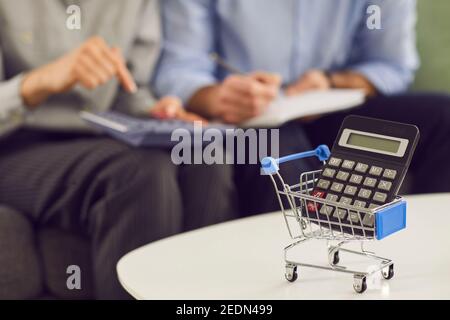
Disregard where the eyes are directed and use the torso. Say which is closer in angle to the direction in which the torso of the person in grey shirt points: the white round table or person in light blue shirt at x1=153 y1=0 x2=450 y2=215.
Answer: the white round table

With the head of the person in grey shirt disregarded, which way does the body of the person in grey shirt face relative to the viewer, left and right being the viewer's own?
facing the viewer and to the right of the viewer

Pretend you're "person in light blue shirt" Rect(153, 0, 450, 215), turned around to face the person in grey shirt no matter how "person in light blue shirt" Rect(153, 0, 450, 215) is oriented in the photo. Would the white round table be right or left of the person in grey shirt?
left

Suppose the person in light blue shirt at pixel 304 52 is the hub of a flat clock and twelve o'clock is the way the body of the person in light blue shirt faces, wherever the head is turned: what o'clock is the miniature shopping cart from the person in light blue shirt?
The miniature shopping cart is roughly at 12 o'clock from the person in light blue shirt.

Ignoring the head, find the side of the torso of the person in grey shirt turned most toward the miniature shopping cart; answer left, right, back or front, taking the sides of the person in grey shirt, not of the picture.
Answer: front

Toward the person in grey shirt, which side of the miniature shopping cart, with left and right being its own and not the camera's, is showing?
back

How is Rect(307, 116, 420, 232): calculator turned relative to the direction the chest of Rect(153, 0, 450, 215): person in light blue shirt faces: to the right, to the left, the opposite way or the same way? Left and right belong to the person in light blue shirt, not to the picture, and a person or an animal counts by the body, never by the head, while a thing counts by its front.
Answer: the same way

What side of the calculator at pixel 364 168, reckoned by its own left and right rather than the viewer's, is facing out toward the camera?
front

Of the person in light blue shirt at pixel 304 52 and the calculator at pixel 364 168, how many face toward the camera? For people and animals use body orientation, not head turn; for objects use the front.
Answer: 2

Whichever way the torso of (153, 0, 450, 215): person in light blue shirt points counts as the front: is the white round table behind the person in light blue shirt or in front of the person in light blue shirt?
in front

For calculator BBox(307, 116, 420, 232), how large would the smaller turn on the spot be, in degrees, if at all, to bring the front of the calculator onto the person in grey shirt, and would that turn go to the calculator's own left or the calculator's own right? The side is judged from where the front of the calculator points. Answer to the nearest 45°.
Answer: approximately 135° to the calculator's own right

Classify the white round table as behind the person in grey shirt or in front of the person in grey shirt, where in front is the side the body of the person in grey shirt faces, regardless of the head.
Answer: in front

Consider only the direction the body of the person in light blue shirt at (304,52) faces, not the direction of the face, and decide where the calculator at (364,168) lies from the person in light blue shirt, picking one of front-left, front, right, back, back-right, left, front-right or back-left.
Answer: front
